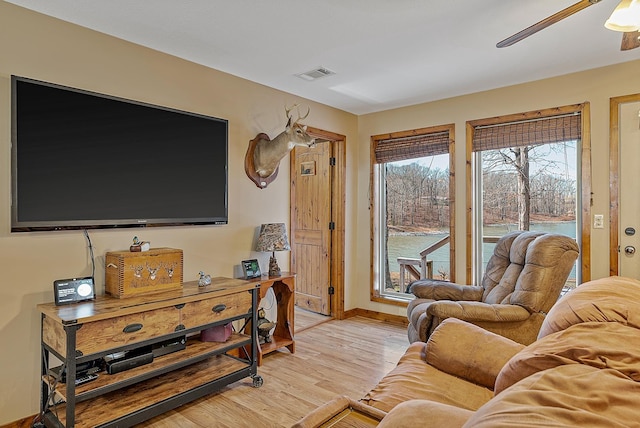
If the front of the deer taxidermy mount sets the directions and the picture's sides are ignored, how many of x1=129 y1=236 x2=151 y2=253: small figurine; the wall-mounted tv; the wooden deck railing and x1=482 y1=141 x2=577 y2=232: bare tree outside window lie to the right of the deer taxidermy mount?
2

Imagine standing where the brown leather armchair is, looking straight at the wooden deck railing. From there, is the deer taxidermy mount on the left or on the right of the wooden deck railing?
left

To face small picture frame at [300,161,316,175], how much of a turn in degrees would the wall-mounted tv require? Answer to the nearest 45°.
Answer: approximately 90° to its left

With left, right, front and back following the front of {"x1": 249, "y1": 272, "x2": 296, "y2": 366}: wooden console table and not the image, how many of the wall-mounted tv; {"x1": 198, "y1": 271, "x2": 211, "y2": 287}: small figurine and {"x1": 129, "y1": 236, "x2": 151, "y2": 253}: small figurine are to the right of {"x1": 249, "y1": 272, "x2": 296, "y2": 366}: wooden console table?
3

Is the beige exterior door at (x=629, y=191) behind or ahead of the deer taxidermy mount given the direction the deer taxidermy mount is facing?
ahead
